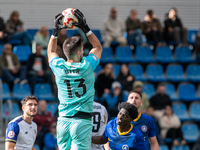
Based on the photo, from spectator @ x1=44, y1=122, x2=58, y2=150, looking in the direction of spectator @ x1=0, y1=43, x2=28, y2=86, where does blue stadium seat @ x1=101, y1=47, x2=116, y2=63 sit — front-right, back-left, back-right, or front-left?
front-right

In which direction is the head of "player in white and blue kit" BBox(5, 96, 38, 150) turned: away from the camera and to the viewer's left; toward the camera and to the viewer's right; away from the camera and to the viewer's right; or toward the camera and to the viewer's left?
toward the camera and to the viewer's right

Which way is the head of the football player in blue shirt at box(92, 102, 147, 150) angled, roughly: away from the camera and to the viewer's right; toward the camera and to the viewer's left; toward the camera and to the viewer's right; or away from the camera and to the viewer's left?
toward the camera and to the viewer's left

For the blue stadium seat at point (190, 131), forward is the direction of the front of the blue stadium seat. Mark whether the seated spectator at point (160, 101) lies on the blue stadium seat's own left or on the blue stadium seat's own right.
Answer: on the blue stadium seat's own right

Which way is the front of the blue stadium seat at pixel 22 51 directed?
toward the camera

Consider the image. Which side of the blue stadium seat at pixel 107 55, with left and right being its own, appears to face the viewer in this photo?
front

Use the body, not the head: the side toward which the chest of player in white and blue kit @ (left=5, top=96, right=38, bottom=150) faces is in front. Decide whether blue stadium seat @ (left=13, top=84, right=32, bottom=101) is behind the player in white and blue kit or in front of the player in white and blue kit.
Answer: behind

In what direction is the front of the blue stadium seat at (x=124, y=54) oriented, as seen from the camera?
facing the viewer

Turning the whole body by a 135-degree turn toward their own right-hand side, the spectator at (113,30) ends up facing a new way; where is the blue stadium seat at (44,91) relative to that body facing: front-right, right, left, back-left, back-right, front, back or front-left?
left

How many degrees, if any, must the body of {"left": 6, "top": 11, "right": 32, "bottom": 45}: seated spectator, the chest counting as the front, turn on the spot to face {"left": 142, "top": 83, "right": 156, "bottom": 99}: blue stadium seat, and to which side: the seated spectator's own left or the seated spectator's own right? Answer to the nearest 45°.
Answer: approximately 45° to the seated spectator's own left

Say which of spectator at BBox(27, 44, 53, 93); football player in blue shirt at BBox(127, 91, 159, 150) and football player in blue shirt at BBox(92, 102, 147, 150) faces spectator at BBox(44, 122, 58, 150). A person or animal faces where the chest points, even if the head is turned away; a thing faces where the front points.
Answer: spectator at BBox(27, 44, 53, 93)

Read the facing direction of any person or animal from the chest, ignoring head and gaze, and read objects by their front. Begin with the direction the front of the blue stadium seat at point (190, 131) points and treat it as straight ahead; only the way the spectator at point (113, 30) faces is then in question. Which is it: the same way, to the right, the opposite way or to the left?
the same way

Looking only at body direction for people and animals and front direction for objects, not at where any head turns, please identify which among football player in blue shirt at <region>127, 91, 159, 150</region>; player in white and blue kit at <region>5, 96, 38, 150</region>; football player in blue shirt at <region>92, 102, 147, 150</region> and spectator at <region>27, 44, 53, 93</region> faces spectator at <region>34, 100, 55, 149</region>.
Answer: spectator at <region>27, 44, 53, 93</region>

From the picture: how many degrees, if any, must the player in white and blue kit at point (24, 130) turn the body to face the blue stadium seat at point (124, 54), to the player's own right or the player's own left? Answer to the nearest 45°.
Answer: approximately 90° to the player's own left

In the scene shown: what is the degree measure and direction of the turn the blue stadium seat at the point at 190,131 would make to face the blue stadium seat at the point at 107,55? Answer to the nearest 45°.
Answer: approximately 90° to its right

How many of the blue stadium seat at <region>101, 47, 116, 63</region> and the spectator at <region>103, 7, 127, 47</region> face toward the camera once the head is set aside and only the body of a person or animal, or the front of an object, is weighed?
2
